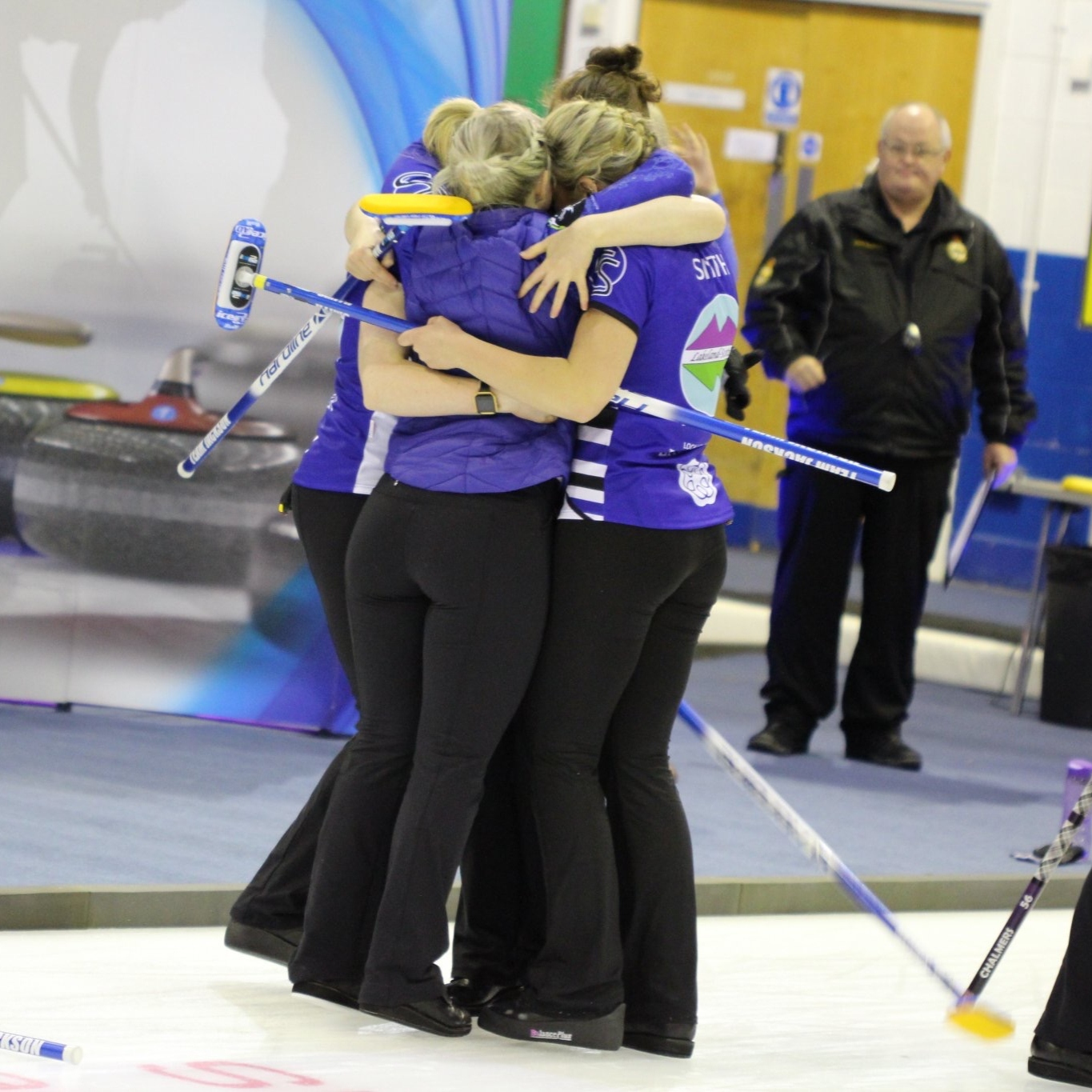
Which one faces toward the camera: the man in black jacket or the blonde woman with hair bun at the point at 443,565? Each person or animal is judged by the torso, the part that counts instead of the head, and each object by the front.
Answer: the man in black jacket

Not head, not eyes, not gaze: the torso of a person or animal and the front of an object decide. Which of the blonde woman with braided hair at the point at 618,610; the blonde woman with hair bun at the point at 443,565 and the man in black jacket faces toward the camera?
the man in black jacket

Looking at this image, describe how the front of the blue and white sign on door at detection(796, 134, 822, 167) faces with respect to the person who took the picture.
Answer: facing the viewer

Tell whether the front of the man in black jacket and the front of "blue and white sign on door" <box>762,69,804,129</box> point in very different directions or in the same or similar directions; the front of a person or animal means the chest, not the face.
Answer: same or similar directions

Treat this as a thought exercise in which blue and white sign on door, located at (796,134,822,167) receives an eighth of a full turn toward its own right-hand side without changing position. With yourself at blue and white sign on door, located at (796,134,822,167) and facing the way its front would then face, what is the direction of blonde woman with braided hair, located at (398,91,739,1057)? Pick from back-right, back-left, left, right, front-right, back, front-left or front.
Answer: front-left

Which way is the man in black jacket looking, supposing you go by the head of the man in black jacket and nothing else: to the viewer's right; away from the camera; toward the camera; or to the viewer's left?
toward the camera

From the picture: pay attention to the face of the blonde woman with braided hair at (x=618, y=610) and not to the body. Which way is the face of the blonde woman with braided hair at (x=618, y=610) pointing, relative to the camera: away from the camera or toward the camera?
away from the camera

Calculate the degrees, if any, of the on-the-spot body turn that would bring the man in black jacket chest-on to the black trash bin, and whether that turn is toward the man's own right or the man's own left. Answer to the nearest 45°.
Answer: approximately 135° to the man's own left

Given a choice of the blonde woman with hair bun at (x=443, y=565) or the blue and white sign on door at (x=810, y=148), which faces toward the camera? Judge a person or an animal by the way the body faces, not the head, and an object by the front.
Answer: the blue and white sign on door

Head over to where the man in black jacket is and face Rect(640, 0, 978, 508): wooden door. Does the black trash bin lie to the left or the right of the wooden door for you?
right

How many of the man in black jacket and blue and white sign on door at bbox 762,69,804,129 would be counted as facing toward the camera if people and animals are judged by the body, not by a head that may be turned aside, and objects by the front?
2

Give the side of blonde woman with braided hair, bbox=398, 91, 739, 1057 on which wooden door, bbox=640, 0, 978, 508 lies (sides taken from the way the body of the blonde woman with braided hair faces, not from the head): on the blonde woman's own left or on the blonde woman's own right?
on the blonde woman's own right

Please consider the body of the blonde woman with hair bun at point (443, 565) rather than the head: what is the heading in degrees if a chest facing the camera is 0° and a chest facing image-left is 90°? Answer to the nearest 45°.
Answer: approximately 225°

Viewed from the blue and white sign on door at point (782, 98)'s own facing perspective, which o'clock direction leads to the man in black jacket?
The man in black jacket is roughly at 12 o'clock from the blue and white sign on door.

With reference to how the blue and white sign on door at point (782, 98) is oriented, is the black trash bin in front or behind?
in front

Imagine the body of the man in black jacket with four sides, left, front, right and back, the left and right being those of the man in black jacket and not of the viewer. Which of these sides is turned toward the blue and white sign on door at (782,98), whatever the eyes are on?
back

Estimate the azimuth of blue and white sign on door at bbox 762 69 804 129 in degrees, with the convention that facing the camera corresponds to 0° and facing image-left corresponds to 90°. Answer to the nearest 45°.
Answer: approximately 0°

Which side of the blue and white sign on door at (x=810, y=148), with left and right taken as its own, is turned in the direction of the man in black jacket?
front

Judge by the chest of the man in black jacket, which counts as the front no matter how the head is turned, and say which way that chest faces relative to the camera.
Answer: toward the camera
